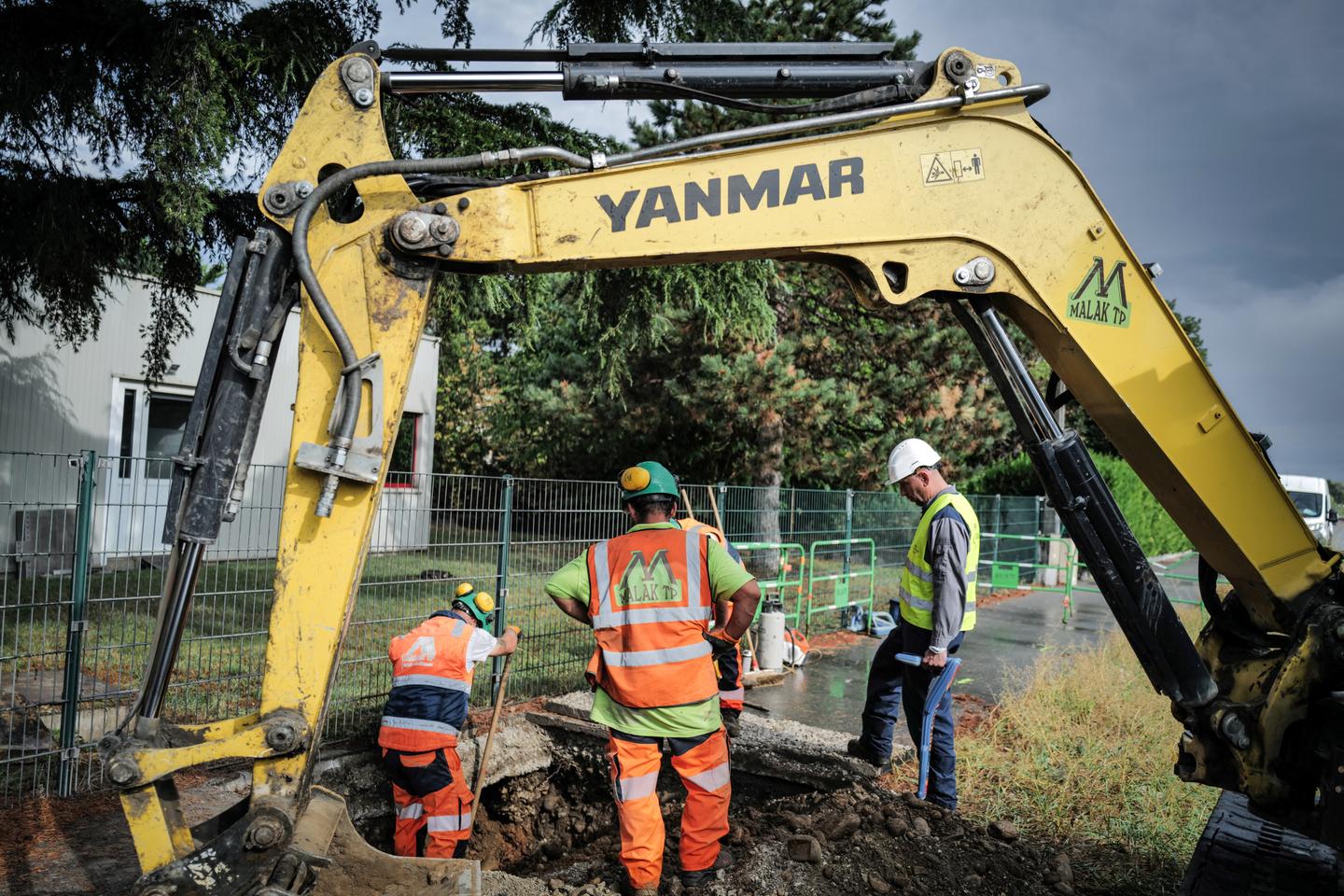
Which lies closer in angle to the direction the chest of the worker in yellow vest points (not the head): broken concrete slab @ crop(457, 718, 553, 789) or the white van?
the broken concrete slab

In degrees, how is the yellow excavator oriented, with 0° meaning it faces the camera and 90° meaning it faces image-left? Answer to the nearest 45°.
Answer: approximately 90°

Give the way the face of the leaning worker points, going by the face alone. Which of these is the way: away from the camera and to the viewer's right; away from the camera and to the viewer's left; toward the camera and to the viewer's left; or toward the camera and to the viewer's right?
away from the camera and to the viewer's right

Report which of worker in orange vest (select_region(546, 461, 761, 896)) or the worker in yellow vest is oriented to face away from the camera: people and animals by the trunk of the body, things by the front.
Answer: the worker in orange vest

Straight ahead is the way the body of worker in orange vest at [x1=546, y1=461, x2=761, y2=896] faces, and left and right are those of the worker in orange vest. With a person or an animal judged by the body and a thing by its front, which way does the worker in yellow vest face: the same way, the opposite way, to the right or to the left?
to the left

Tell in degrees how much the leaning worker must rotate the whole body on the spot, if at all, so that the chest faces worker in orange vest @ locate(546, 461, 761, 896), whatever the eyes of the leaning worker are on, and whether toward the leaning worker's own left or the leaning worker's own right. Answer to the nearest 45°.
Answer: approximately 90° to the leaning worker's own right

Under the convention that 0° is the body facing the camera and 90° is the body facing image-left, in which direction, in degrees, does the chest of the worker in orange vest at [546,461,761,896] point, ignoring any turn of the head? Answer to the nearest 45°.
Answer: approximately 180°

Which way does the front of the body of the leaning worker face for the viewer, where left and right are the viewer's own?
facing away from the viewer and to the right of the viewer

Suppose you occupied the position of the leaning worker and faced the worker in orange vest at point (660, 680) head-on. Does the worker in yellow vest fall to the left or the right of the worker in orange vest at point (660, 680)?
left

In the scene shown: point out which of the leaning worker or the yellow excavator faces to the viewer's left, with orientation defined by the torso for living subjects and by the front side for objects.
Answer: the yellow excavator

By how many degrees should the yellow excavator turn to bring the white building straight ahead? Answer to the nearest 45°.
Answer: approximately 45° to its right

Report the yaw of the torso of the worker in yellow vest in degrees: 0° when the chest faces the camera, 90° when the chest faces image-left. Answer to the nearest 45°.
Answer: approximately 90°
